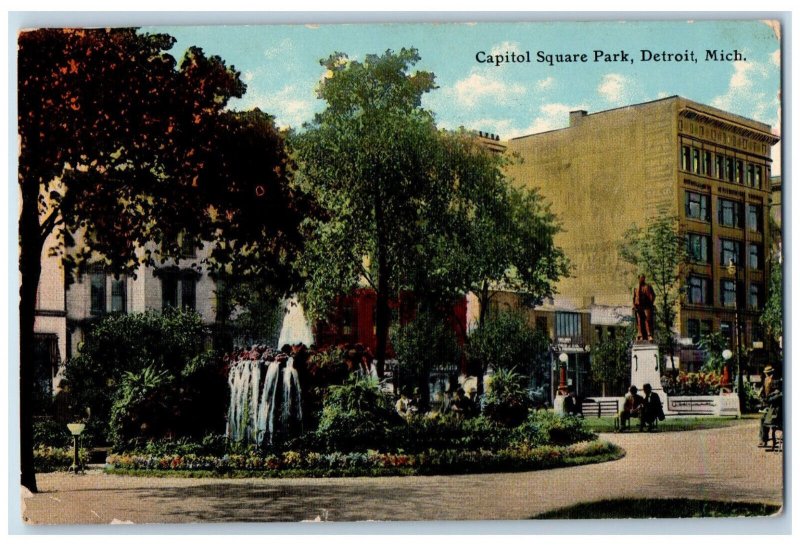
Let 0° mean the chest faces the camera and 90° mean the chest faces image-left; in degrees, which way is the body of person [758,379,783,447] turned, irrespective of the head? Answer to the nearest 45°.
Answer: approximately 90°

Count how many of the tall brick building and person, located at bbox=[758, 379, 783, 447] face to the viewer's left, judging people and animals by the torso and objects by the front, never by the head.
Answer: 1

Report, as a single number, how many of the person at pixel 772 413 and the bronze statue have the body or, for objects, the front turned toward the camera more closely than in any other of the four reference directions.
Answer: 1

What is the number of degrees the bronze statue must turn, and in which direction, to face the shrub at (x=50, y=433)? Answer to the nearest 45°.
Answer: approximately 90° to its right
